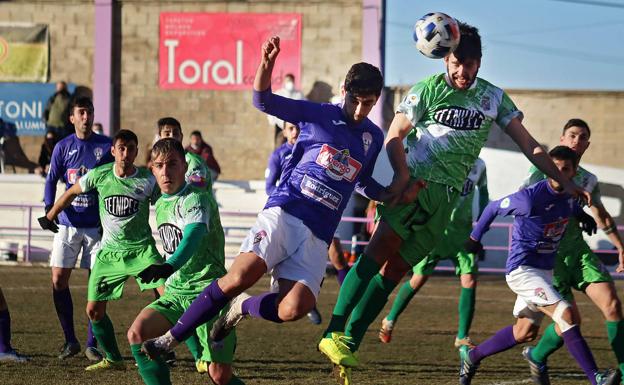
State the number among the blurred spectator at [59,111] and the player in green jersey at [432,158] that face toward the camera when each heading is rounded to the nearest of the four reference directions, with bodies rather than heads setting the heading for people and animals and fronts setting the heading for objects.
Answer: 2

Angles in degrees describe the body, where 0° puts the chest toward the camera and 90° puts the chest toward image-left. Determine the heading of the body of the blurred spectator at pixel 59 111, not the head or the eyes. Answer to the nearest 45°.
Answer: approximately 0°
